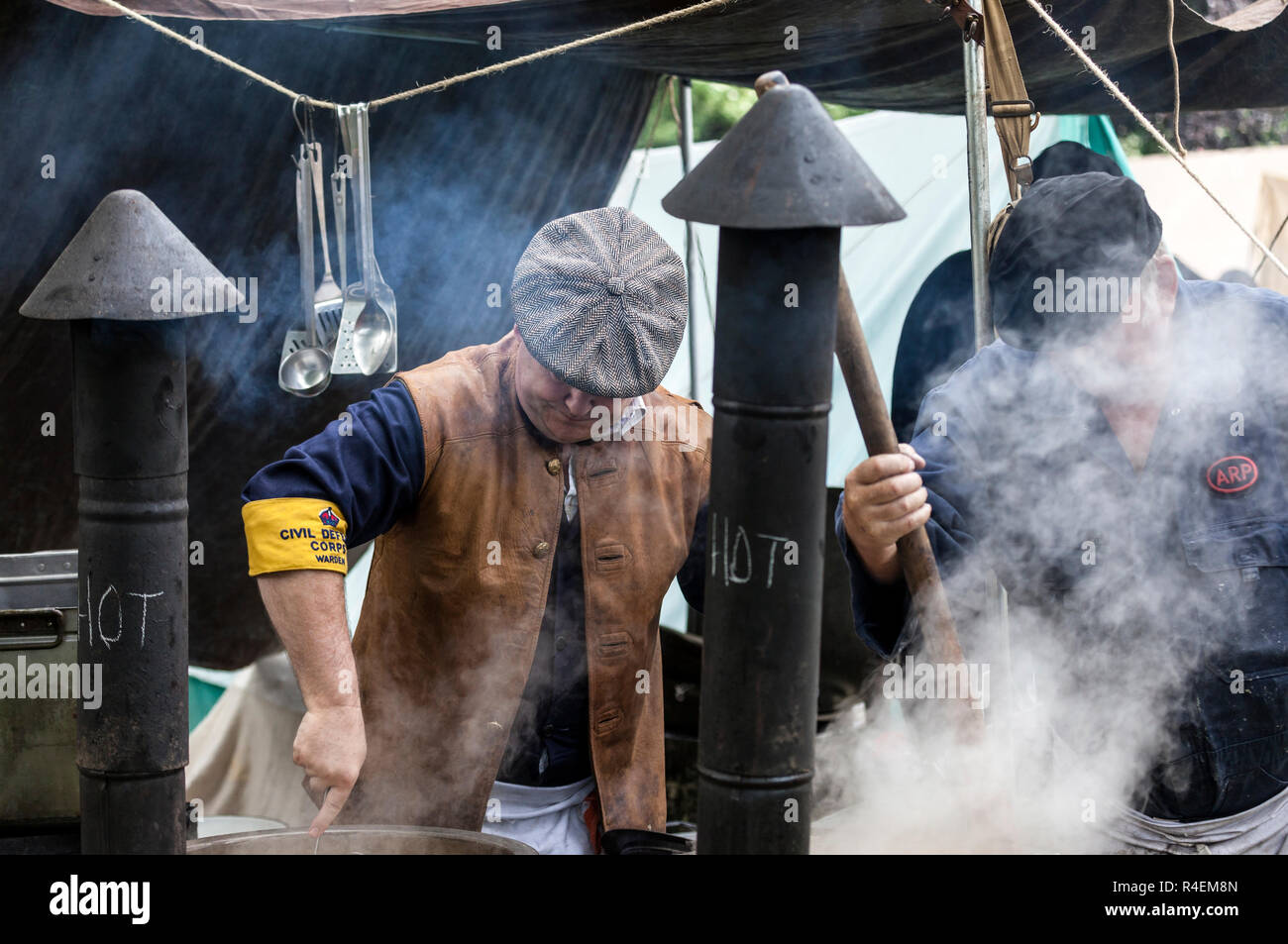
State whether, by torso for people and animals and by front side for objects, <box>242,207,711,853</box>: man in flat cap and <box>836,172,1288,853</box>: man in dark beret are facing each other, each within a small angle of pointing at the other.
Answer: no

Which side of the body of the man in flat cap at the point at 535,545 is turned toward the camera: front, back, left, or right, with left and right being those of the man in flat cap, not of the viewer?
front

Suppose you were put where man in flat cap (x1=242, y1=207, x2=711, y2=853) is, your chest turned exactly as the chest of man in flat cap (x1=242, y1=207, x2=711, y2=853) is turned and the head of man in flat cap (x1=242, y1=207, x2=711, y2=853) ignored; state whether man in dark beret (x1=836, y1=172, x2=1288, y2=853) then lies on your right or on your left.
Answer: on your left

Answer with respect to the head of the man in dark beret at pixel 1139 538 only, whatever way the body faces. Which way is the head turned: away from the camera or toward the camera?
toward the camera

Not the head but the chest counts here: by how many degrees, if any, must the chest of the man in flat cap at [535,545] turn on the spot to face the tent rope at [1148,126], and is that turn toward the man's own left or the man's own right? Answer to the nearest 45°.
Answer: approximately 90° to the man's own left

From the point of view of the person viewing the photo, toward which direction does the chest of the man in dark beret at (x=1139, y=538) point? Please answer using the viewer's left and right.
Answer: facing the viewer

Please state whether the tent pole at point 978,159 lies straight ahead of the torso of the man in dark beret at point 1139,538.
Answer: no

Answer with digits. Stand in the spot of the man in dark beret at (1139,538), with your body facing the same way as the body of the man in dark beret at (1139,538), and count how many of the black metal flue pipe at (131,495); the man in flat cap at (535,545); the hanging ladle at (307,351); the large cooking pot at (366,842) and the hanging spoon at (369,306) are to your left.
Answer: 0

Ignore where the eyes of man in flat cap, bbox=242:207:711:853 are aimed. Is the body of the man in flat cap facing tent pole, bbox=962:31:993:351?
no

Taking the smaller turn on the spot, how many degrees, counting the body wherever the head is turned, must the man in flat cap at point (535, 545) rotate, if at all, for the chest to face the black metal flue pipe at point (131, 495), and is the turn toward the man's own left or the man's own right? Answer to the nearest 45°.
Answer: approximately 45° to the man's own right

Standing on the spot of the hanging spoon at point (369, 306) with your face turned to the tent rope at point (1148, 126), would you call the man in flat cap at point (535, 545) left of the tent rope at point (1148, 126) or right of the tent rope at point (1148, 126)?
right

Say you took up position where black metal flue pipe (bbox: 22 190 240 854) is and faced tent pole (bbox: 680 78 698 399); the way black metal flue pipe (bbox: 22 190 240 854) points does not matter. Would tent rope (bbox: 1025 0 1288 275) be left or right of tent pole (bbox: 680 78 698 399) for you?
right

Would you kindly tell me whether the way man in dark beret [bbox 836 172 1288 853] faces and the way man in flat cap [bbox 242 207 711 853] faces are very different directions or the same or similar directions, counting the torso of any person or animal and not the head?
same or similar directions

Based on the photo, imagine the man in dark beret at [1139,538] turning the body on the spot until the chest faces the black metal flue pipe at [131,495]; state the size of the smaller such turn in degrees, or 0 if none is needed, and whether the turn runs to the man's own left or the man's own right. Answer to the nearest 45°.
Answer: approximately 45° to the man's own right
